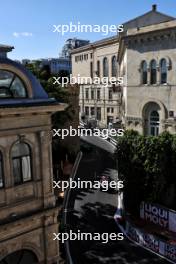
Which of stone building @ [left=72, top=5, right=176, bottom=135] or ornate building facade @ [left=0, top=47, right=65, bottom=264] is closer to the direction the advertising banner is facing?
the ornate building facade

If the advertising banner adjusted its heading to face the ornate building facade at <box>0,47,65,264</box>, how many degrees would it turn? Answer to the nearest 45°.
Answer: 0° — it already faces it

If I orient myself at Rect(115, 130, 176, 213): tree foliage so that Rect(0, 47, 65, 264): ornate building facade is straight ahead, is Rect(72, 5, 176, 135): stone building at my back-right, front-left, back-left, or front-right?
back-right

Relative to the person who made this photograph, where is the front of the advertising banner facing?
facing the viewer and to the left of the viewer

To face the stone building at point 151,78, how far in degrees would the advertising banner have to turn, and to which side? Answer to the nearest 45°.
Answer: approximately 135° to its right
